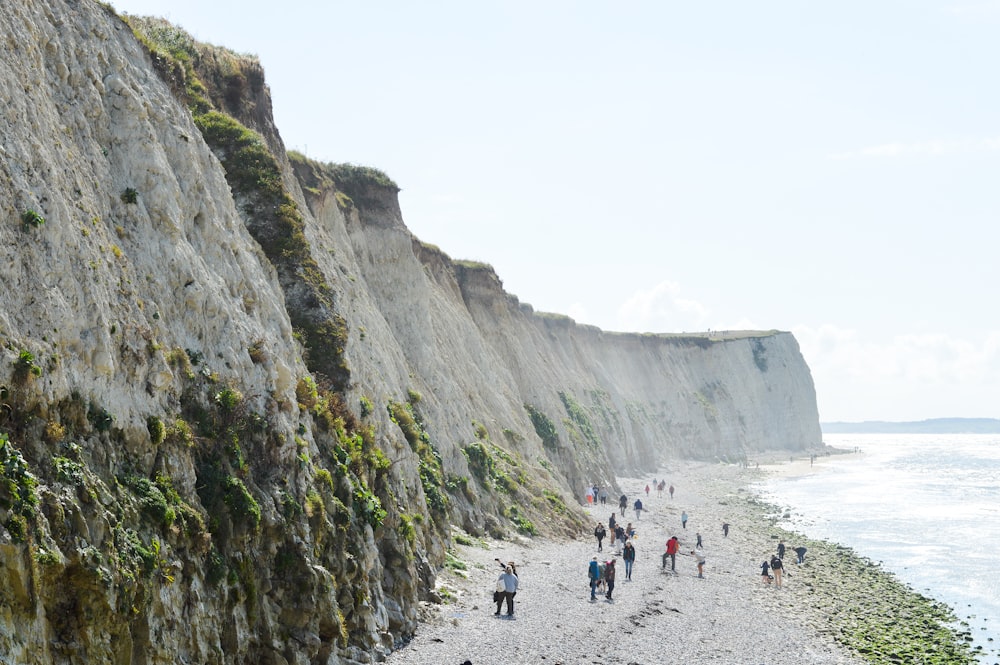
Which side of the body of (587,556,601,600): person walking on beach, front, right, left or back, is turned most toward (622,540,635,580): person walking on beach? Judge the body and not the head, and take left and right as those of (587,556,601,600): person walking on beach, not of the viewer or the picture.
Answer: front

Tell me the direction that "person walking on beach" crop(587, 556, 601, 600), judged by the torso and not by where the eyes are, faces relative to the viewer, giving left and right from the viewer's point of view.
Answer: facing away from the viewer
